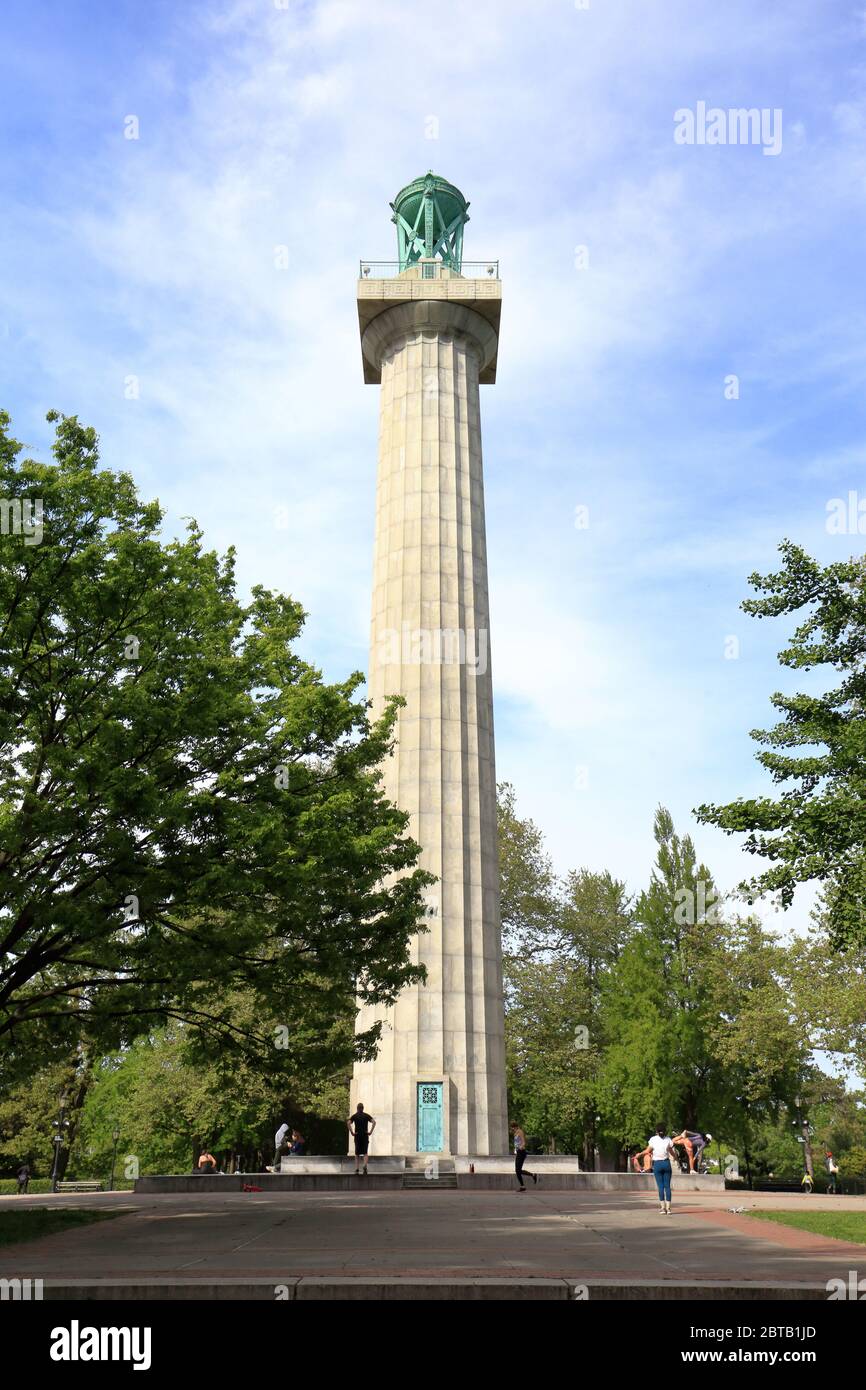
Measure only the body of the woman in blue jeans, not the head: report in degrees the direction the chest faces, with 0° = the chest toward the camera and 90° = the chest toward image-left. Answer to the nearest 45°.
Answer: approximately 180°

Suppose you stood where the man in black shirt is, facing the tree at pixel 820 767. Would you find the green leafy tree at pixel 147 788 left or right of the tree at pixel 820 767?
right

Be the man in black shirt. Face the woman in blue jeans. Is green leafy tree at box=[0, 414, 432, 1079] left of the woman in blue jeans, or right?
right

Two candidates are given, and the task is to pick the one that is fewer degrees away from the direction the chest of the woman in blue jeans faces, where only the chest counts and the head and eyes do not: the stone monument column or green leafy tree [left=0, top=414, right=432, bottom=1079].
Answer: the stone monument column

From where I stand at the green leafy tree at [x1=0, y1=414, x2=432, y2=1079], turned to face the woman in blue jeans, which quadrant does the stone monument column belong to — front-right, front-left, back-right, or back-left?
front-left

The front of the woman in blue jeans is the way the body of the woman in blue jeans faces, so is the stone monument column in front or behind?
in front

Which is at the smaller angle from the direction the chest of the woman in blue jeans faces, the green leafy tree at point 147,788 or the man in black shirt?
the man in black shirt
